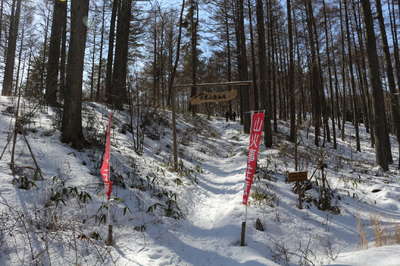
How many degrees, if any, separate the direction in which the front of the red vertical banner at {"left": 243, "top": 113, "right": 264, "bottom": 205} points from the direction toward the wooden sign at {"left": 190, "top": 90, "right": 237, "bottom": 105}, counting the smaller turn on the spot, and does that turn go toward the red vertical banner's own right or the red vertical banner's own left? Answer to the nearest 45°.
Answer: approximately 135° to the red vertical banner's own right

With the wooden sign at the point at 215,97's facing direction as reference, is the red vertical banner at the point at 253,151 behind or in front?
in front

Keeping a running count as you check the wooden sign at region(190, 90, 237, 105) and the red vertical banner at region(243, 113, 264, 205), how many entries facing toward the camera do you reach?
2

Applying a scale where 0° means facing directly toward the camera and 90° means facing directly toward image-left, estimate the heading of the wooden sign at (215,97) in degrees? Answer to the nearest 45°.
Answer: approximately 0°

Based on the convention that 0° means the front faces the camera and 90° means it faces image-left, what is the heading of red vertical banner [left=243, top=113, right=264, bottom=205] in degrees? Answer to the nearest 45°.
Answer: approximately 0°
